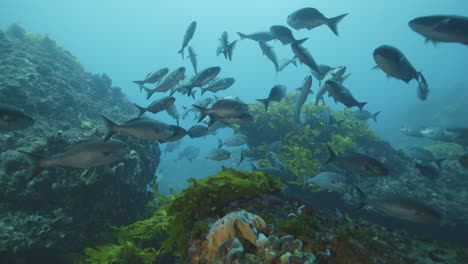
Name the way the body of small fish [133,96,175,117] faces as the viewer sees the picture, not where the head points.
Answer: to the viewer's right

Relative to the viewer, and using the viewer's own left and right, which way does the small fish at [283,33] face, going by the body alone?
facing to the left of the viewer

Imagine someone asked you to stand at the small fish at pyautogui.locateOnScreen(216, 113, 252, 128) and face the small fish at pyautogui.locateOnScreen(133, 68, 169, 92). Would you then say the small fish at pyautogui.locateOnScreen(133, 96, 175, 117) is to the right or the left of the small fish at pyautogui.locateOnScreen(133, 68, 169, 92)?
left

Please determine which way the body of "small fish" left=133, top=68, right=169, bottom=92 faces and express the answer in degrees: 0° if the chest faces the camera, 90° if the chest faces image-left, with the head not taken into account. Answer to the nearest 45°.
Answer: approximately 270°

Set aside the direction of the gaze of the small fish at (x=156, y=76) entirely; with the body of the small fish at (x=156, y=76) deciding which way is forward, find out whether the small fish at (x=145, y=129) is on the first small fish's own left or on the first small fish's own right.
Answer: on the first small fish's own right
